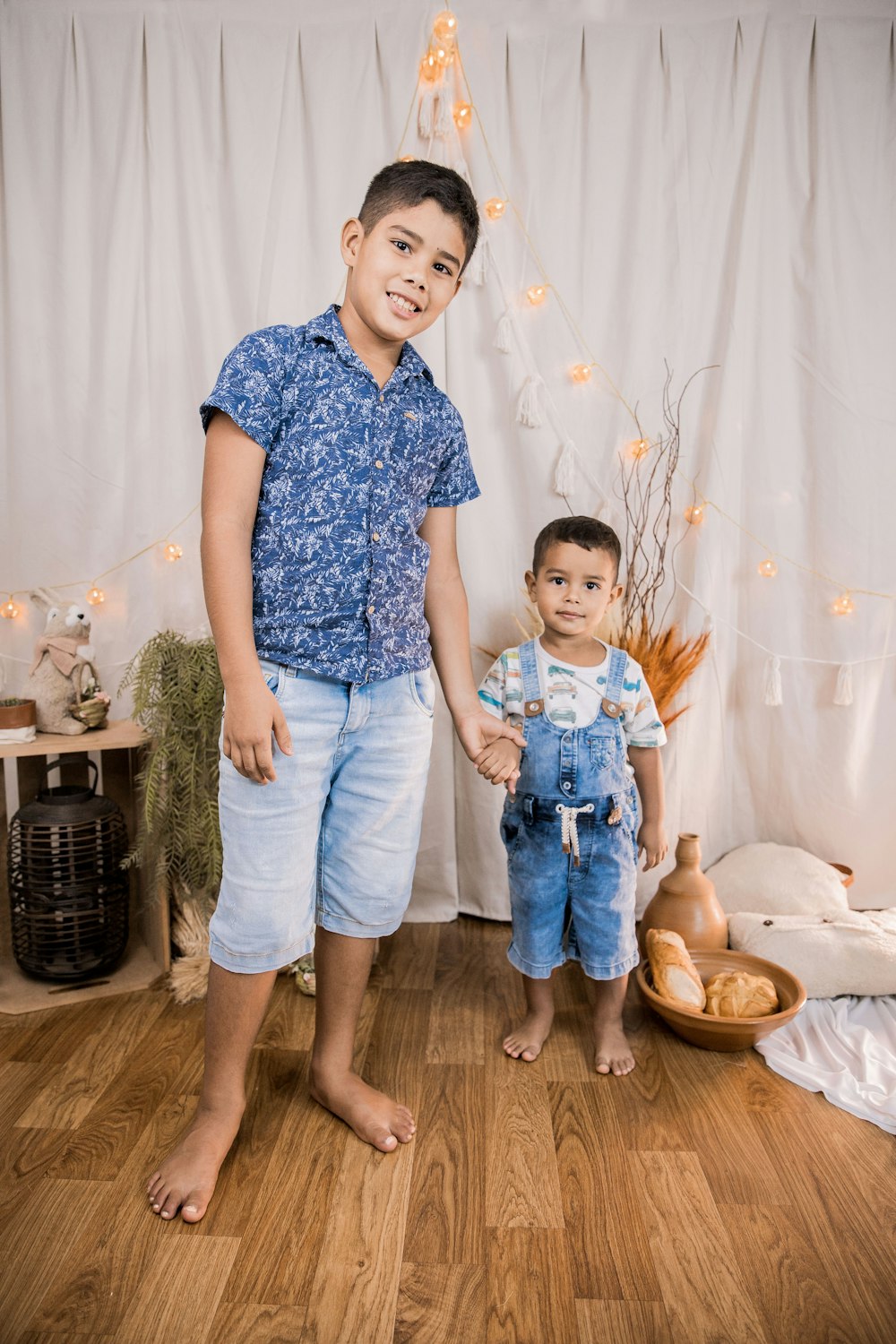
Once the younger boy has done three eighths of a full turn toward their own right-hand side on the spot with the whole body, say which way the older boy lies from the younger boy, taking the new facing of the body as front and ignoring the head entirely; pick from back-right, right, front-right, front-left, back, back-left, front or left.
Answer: left

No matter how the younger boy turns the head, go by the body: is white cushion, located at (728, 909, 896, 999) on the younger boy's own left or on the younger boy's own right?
on the younger boy's own left

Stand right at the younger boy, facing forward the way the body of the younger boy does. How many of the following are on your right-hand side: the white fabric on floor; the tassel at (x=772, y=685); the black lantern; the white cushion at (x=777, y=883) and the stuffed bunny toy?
2

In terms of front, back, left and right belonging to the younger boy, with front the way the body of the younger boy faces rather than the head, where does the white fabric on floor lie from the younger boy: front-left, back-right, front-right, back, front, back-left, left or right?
left

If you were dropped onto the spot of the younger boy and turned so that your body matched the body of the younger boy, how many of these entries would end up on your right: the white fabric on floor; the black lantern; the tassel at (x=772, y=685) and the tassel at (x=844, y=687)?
1

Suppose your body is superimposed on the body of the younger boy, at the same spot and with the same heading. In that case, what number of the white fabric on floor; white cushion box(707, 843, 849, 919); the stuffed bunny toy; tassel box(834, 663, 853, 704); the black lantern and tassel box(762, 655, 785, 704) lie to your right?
2

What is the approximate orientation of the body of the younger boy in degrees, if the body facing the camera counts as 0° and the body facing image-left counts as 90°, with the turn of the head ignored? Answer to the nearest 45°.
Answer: approximately 0°

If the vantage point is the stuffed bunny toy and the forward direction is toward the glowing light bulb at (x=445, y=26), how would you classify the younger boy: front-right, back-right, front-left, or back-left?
front-right
